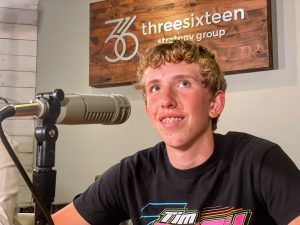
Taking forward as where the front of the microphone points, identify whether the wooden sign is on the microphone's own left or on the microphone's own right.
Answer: on the microphone's own left

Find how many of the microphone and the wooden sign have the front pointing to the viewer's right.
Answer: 1

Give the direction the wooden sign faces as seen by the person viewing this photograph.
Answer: facing the viewer and to the left of the viewer

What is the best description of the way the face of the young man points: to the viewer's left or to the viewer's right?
to the viewer's left

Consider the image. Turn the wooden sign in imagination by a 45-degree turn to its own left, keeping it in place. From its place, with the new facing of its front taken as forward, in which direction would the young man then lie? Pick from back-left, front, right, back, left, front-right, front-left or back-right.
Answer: front

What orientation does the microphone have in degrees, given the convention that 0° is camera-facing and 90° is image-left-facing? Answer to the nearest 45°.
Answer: approximately 270°

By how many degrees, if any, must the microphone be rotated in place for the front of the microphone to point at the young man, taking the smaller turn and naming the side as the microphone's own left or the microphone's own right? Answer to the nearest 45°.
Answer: approximately 45° to the microphone's own left

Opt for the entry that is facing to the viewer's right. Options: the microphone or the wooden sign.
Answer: the microphone
